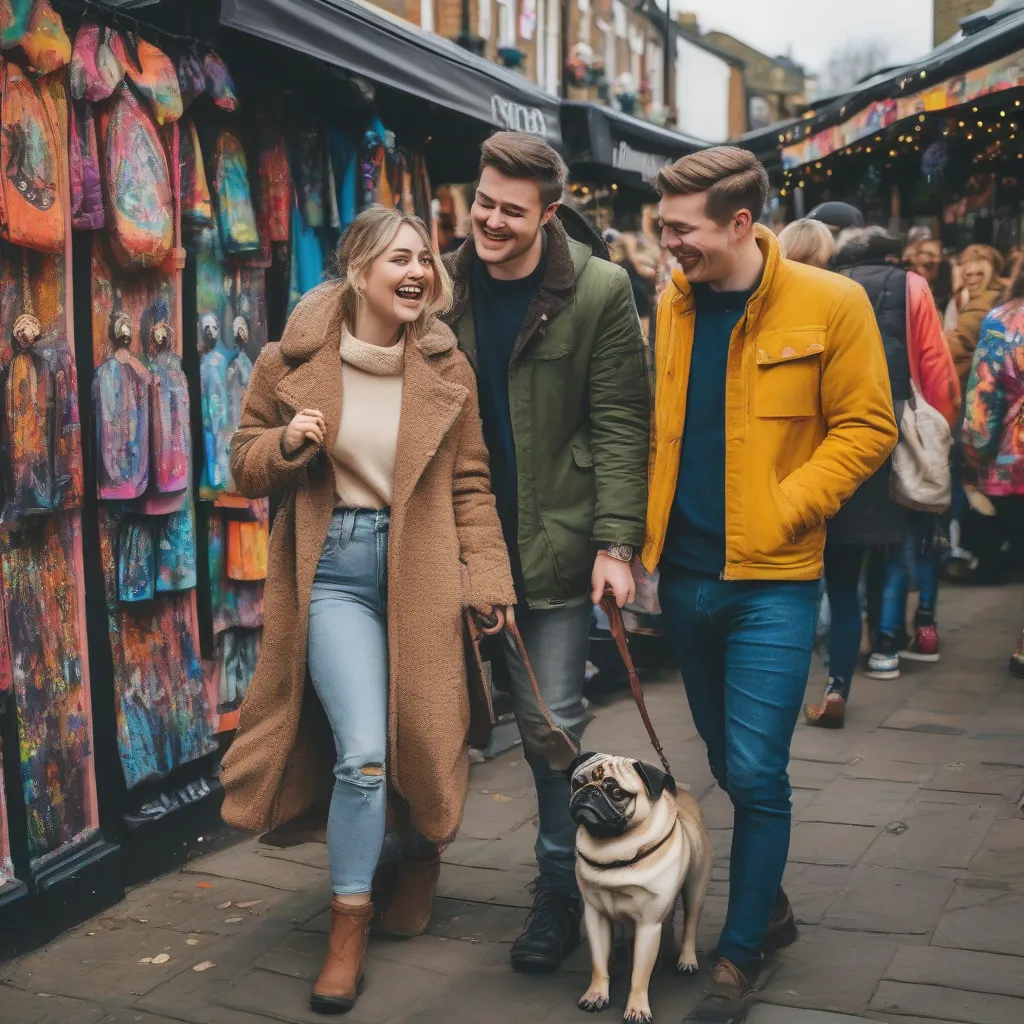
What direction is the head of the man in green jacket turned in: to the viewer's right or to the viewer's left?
to the viewer's left

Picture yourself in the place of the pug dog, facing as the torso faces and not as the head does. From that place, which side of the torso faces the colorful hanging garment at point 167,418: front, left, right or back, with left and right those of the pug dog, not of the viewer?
right

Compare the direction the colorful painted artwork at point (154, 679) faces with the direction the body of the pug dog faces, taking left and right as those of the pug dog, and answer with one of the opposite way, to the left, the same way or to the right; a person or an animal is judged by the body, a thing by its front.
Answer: to the left

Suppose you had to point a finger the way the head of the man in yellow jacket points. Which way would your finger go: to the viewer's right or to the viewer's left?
to the viewer's left

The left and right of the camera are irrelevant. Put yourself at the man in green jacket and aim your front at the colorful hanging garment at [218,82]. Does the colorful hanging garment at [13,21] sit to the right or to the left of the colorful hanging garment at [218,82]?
left

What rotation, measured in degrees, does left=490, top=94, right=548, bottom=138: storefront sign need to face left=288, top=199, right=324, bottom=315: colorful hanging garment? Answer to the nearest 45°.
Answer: approximately 90° to its right

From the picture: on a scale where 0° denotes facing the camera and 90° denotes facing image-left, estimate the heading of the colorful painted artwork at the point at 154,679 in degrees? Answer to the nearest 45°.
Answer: approximately 315°
